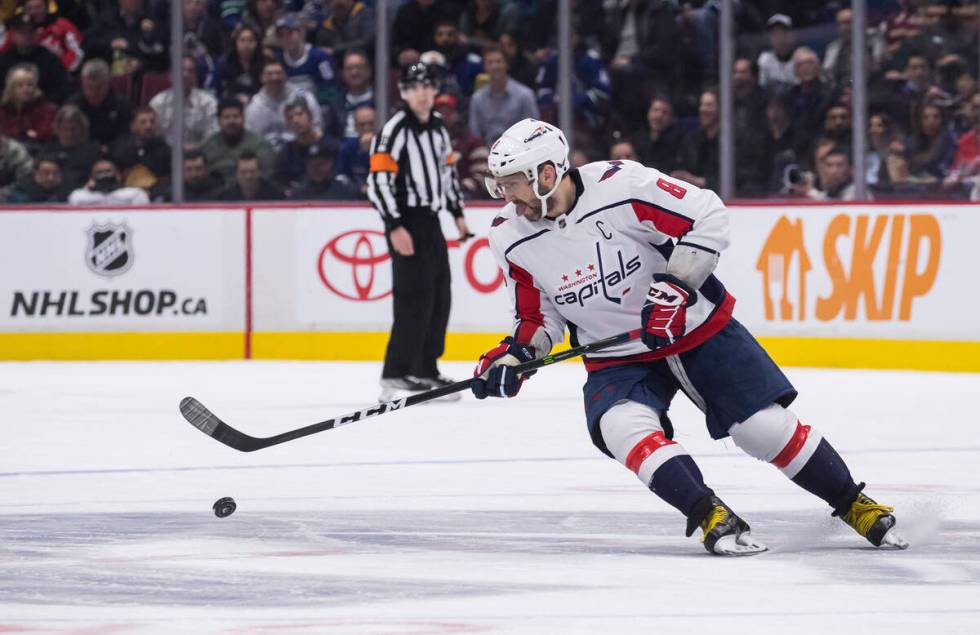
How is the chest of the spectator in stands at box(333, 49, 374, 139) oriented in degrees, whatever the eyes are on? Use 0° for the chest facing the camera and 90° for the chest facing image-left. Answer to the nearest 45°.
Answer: approximately 0°

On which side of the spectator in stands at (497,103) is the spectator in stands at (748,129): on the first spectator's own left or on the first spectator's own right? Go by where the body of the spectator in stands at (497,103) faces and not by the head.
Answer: on the first spectator's own left

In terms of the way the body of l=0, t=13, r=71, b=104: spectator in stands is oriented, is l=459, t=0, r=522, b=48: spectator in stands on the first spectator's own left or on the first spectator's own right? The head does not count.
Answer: on the first spectator's own left
